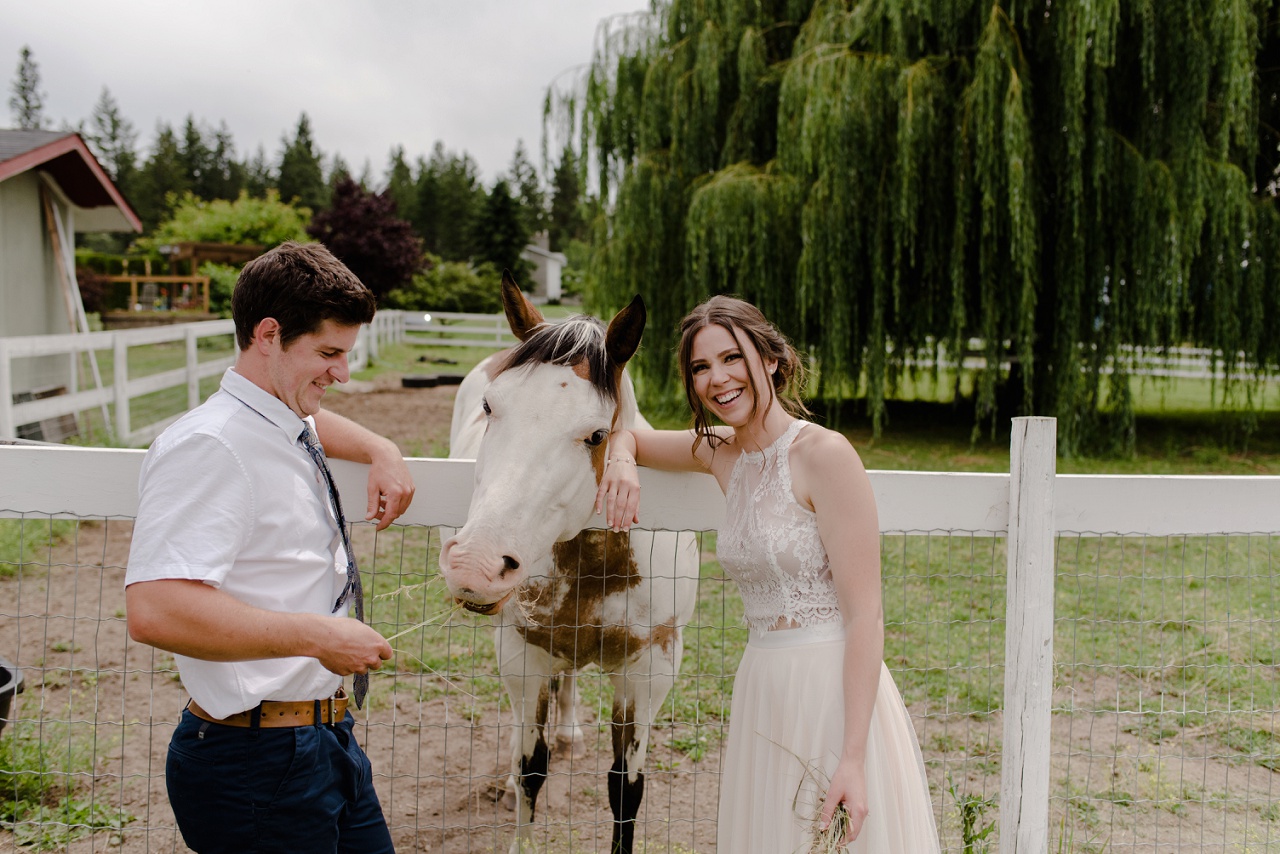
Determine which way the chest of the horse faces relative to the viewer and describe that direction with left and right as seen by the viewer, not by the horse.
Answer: facing the viewer

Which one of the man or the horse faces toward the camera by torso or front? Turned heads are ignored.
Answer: the horse

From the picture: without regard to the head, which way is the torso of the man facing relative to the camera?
to the viewer's right

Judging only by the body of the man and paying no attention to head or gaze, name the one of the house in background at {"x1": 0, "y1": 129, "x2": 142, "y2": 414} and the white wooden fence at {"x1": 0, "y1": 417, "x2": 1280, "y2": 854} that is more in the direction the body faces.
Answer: the white wooden fence

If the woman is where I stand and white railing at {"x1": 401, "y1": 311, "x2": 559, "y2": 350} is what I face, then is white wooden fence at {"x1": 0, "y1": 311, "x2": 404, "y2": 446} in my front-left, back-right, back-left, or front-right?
front-left

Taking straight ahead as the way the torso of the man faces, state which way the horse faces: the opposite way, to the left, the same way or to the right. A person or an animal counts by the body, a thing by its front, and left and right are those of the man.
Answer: to the right

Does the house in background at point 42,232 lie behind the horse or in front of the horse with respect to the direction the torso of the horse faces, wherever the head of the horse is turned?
behind

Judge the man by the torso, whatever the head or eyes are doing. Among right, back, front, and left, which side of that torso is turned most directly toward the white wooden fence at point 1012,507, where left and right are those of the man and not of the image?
front

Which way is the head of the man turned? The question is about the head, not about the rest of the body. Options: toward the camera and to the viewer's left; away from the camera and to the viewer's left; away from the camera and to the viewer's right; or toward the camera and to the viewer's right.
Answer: toward the camera and to the viewer's right

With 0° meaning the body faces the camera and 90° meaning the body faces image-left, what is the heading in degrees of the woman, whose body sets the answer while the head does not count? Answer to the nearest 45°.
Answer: approximately 45°
